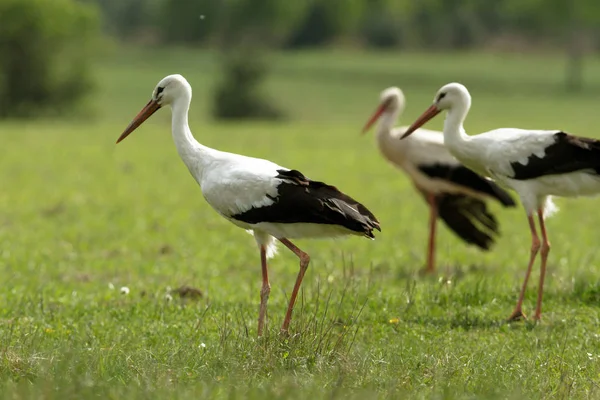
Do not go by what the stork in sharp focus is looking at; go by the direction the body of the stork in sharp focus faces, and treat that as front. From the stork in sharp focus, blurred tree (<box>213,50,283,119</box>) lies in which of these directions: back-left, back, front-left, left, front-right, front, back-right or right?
right

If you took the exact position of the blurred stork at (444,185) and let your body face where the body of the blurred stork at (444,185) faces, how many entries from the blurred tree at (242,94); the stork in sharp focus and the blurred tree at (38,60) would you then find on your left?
1

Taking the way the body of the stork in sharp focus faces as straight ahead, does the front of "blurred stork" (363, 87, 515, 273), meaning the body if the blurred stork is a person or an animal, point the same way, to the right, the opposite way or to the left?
the same way

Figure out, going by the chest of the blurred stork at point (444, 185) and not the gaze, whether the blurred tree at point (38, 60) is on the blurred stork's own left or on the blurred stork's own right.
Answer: on the blurred stork's own right

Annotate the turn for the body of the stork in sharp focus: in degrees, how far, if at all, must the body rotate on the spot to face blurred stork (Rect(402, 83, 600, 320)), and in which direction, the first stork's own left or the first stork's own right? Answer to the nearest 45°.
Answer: approximately 135° to the first stork's own right

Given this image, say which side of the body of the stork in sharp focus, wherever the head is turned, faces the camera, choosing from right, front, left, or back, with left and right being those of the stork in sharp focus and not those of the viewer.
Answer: left

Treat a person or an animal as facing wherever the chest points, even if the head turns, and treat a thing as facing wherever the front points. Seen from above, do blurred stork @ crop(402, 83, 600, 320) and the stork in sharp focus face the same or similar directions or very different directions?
same or similar directions

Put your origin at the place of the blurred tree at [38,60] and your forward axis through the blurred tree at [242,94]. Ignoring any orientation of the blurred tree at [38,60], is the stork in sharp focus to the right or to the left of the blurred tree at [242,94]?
right

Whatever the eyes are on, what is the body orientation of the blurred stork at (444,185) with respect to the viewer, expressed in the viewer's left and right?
facing to the left of the viewer

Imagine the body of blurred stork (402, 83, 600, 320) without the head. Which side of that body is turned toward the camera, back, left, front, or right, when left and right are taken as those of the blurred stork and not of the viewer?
left

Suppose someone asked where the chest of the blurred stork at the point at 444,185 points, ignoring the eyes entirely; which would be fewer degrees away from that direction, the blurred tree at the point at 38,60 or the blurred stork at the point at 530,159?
the blurred tree

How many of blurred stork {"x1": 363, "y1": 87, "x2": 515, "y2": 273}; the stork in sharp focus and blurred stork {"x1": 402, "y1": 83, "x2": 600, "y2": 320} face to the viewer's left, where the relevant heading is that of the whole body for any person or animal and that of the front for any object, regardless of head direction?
3

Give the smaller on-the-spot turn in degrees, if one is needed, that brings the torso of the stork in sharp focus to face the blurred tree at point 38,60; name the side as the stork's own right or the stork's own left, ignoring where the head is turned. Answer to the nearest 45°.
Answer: approximately 90° to the stork's own right
